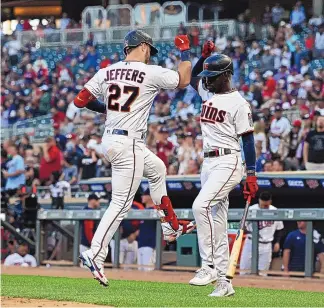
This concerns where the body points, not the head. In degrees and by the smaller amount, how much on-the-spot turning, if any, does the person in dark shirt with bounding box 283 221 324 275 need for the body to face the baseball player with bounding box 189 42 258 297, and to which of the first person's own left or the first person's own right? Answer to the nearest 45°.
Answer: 0° — they already face them

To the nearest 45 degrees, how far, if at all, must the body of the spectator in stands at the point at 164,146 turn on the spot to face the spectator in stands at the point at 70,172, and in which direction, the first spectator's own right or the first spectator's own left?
approximately 135° to the first spectator's own right

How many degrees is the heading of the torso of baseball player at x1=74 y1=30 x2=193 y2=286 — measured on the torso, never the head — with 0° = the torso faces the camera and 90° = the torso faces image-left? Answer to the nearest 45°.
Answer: approximately 225°

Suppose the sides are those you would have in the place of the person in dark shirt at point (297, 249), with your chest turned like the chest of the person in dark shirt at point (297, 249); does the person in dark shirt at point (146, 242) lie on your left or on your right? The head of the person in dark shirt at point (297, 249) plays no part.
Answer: on your right

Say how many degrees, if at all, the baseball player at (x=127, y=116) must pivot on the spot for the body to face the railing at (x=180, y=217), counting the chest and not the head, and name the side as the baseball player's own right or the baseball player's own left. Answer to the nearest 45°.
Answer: approximately 45° to the baseball player's own left
